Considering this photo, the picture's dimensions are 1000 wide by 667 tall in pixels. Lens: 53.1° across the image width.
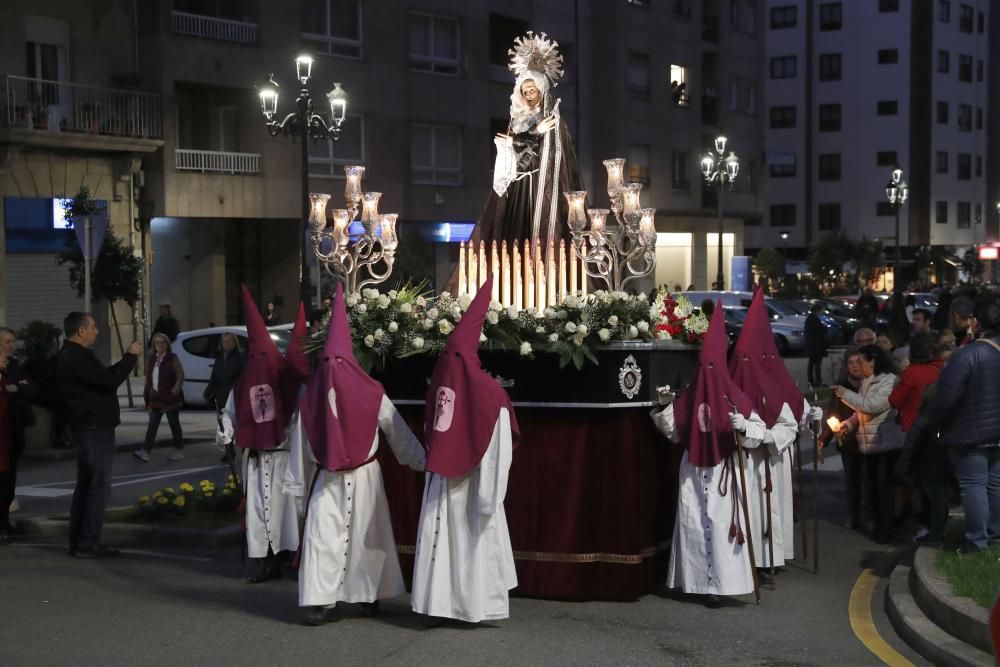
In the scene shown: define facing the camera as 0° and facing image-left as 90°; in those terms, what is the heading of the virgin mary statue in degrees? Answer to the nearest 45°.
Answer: approximately 45°

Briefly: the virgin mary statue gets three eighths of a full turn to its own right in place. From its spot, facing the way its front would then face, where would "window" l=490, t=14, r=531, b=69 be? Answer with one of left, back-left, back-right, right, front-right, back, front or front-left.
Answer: front

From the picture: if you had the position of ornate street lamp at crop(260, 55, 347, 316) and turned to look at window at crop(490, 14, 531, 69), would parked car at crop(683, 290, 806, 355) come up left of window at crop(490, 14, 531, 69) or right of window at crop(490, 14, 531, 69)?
right

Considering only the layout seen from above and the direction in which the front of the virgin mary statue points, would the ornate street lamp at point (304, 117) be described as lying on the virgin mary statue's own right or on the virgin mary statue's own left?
on the virgin mary statue's own right

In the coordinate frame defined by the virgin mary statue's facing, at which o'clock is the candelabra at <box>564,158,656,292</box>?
The candelabra is roughly at 9 o'clock from the virgin mary statue.

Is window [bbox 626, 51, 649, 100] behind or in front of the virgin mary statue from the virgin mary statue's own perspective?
behind
